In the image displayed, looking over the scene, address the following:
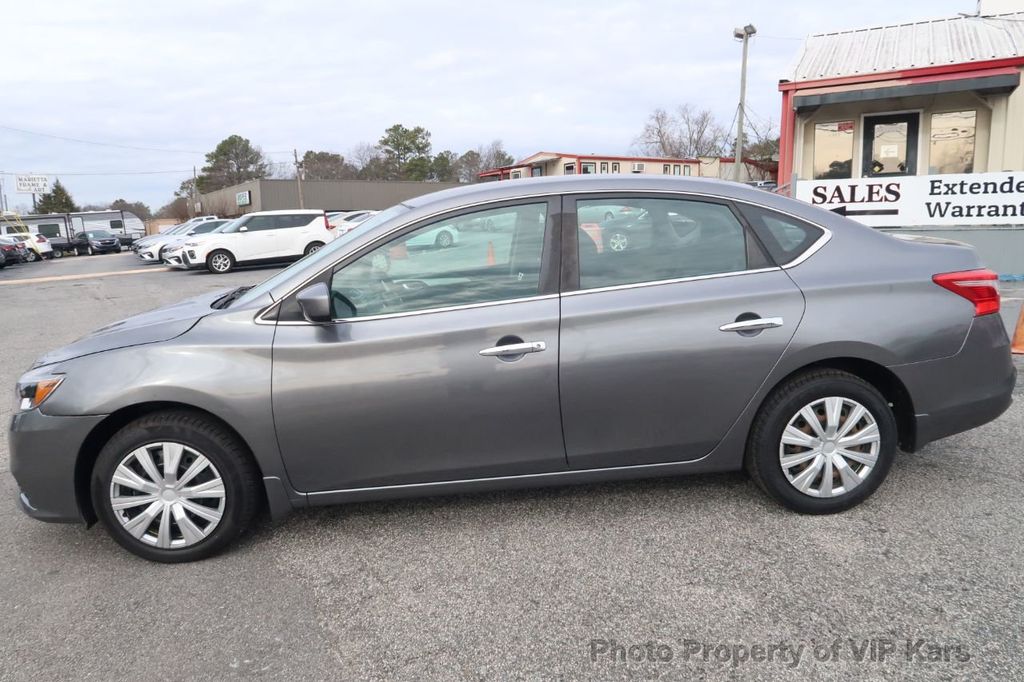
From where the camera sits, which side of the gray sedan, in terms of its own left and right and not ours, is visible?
left

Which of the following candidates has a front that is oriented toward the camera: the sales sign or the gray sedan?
the sales sign

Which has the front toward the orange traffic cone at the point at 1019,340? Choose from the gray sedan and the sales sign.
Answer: the sales sign

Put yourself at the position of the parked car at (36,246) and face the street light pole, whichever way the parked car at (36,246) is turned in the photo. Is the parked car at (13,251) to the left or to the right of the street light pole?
right

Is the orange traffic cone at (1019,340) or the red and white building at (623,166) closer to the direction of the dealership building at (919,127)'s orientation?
the orange traffic cone

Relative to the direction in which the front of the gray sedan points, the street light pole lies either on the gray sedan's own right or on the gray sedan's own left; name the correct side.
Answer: on the gray sedan's own right

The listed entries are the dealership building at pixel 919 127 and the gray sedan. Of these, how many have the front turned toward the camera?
1

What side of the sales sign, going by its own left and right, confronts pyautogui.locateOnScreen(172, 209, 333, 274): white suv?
right

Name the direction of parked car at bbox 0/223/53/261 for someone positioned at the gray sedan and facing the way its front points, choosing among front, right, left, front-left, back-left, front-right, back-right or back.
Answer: front-right

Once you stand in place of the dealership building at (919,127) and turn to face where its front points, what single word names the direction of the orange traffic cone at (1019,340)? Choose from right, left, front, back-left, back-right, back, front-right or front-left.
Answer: front

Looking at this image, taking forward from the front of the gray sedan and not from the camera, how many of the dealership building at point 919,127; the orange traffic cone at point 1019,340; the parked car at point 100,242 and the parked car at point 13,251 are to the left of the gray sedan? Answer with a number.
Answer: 0

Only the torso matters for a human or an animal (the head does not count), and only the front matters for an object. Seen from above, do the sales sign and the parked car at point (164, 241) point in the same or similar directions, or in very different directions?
same or similar directions

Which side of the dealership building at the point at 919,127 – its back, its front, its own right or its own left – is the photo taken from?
front

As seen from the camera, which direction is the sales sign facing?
toward the camera

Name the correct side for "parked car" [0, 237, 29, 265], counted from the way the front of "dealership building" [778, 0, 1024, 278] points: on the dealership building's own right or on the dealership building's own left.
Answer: on the dealership building's own right

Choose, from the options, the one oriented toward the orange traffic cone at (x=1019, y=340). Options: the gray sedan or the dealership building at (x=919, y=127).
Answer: the dealership building

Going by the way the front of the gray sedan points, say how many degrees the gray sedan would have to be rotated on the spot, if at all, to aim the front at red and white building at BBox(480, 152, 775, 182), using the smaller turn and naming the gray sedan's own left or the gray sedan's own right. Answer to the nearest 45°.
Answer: approximately 90° to the gray sedan's own right

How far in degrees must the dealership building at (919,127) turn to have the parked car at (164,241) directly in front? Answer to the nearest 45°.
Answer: approximately 90° to its right

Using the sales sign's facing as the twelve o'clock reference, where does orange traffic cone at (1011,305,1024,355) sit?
The orange traffic cone is roughly at 12 o'clock from the sales sign.
